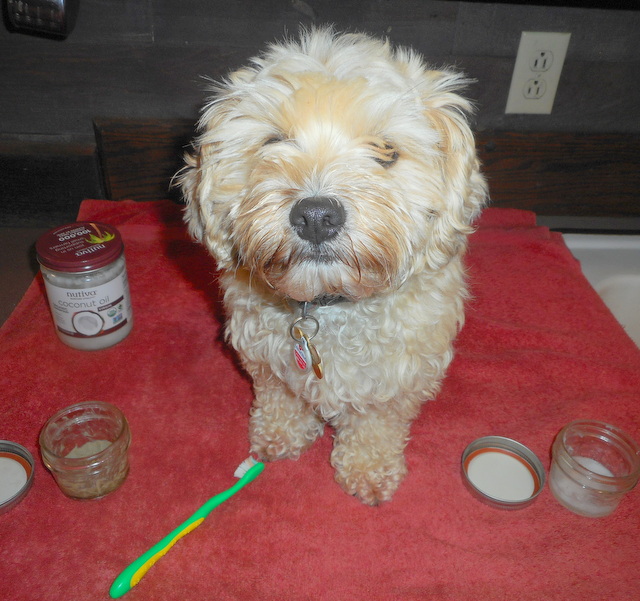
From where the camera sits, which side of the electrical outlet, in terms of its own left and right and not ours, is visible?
front

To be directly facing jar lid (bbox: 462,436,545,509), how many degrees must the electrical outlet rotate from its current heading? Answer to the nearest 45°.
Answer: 0° — it already faces it

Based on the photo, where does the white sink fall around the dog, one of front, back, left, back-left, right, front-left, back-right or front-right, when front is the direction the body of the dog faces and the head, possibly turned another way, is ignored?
back-left

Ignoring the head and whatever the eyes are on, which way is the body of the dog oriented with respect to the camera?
toward the camera

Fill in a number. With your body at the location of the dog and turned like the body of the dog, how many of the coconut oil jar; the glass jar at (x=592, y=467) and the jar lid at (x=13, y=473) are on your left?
1

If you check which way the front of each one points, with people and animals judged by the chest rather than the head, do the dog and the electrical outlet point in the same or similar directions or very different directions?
same or similar directions

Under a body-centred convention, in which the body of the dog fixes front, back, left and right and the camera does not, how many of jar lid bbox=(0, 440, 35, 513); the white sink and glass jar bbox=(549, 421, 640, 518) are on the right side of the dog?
1

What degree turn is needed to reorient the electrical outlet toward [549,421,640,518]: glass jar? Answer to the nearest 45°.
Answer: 0° — it already faces it

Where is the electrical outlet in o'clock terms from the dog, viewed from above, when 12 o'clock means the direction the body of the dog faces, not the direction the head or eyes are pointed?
The electrical outlet is roughly at 7 o'clock from the dog.

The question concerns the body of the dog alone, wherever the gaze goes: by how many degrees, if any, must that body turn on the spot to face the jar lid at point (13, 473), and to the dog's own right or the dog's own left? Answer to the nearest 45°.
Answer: approximately 90° to the dog's own right

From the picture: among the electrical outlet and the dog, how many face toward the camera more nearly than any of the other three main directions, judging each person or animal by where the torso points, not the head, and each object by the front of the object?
2

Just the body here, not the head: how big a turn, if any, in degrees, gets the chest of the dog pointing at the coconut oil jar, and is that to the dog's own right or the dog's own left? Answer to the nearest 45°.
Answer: approximately 135° to the dog's own right
